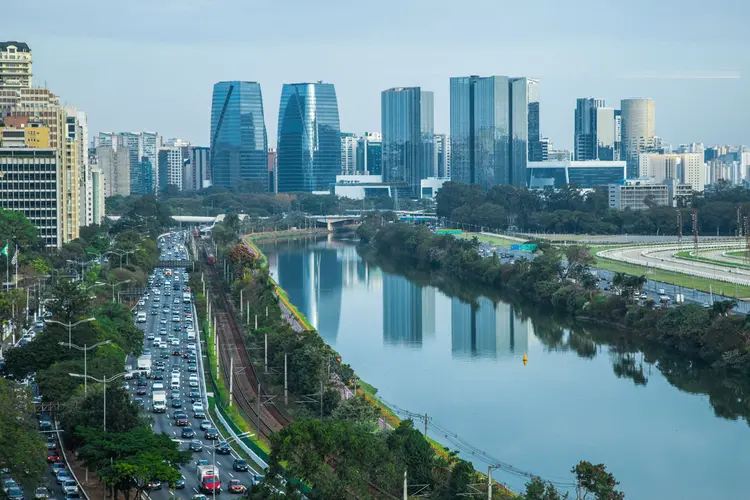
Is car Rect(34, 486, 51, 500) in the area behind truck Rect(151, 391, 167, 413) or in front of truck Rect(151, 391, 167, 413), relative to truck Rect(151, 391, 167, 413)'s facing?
in front

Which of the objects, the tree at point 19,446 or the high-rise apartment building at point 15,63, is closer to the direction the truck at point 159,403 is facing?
the tree

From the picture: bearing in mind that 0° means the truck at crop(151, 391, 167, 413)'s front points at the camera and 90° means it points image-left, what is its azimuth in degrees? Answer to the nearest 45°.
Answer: approximately 0°

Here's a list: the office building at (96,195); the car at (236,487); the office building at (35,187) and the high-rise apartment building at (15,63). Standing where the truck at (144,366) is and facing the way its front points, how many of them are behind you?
3

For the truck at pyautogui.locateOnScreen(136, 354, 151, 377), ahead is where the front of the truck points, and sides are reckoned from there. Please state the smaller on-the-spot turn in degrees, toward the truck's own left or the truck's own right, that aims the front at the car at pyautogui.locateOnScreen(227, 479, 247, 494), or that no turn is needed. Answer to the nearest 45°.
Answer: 0° — it already faces it

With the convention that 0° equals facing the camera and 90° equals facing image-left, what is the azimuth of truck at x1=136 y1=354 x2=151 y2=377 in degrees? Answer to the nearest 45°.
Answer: approximately 0°

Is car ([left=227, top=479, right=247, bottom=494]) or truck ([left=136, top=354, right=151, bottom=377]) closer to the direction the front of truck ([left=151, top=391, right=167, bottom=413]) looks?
the car

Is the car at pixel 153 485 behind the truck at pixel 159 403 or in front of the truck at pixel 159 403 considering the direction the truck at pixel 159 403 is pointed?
in front

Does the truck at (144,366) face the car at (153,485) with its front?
yes
